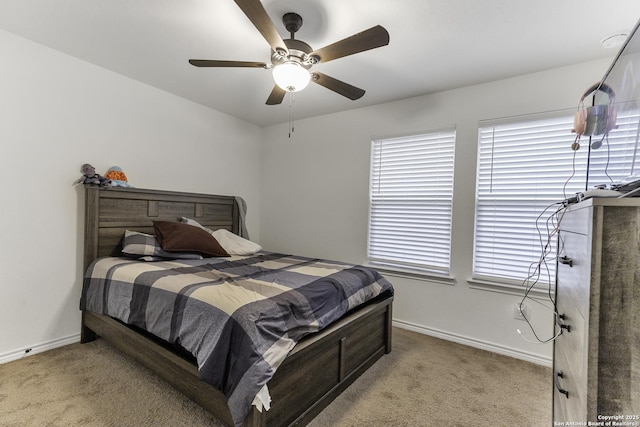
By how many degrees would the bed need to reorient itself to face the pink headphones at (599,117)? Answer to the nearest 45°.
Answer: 0° — it already faces it

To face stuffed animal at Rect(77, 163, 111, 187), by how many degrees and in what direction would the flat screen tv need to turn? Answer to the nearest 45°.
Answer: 0° — it already faces it

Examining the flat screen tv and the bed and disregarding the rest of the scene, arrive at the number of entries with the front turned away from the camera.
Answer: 0

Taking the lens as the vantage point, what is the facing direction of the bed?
facing the viewer and to the right of the viewer

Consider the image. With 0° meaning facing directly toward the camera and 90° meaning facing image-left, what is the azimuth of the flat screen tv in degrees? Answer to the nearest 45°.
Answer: approximately 45°

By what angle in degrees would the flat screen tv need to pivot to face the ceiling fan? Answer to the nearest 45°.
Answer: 0° — it already faces it

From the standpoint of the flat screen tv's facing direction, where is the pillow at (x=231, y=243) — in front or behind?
in front

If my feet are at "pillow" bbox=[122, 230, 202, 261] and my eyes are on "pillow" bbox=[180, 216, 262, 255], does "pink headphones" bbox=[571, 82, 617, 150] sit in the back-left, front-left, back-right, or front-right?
front-right

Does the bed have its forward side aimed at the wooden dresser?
yes

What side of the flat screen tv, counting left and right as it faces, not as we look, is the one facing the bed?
front

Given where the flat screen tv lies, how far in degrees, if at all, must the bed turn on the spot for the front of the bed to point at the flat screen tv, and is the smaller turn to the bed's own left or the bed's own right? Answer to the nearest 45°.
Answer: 0° — it already faces it

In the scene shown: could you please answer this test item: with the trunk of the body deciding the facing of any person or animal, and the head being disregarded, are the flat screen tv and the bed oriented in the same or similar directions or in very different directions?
very different directions
